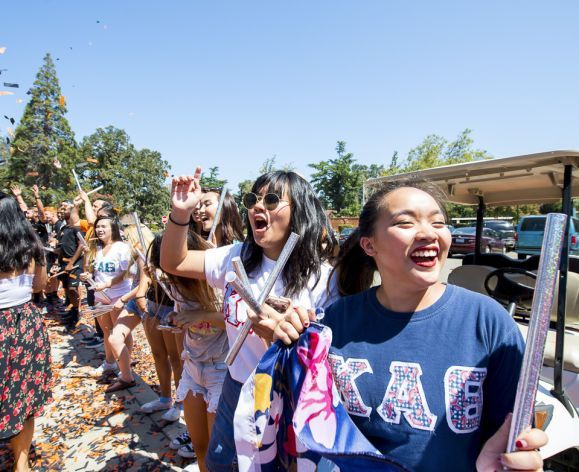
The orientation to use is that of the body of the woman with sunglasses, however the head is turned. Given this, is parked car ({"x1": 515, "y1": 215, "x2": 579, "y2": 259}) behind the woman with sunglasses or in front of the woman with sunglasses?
behind

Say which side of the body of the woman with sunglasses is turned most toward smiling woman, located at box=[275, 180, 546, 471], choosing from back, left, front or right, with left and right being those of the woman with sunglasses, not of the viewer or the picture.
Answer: left

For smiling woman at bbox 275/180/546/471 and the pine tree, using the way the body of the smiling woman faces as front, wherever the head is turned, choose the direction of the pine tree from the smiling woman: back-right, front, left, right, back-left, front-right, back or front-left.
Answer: back-right

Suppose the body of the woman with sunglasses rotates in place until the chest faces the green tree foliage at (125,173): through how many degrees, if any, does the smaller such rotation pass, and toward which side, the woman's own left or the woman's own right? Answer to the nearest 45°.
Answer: approximately 135° to the woman's own right

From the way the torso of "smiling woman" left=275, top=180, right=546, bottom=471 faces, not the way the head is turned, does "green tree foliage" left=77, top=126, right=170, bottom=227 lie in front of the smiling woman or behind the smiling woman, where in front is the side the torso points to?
behind

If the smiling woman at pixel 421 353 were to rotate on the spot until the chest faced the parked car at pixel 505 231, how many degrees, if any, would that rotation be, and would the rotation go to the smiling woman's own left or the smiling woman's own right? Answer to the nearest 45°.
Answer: approximately 180°

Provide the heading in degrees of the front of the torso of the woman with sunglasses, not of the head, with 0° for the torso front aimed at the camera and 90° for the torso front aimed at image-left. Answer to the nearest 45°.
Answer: approximately 45°

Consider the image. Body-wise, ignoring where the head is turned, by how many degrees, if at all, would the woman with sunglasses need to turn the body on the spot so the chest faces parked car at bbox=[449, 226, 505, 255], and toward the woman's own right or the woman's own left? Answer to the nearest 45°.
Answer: approximately 180°
